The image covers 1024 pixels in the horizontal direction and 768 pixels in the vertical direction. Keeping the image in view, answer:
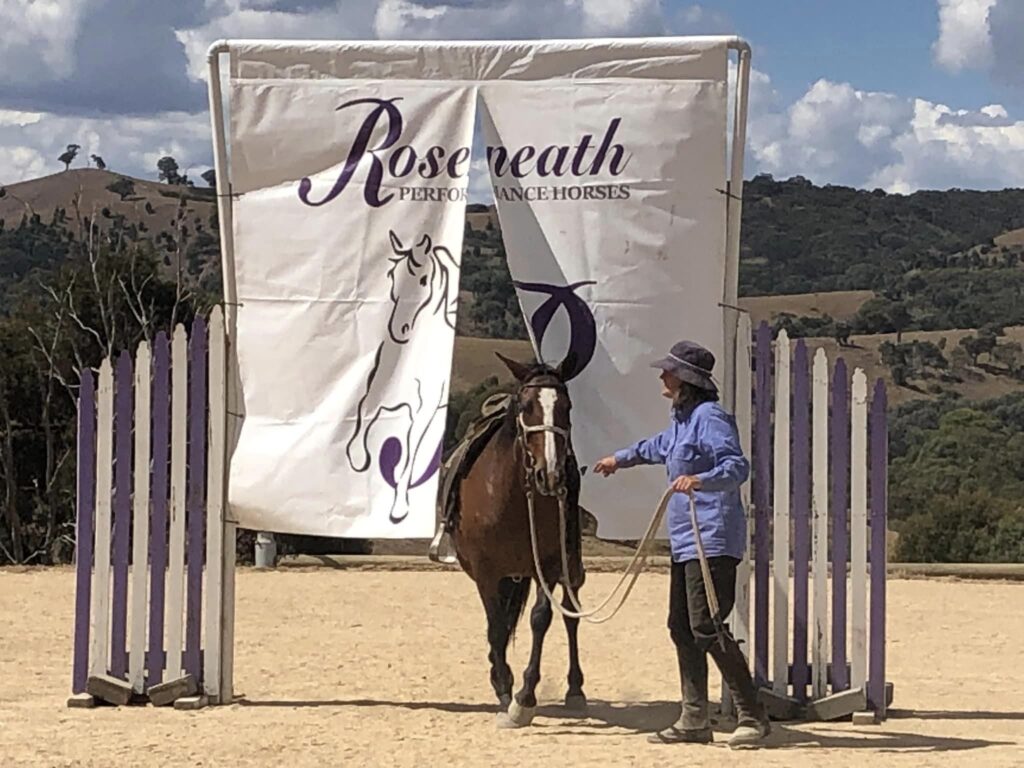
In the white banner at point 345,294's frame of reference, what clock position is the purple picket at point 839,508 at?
The purple picket is roughly at 9 o'clock from the white banner.

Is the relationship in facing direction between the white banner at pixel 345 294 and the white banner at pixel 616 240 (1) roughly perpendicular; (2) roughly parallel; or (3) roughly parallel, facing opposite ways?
roughly parallel

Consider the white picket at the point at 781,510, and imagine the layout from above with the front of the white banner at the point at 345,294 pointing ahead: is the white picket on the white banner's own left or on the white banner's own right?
on the white banner's own left

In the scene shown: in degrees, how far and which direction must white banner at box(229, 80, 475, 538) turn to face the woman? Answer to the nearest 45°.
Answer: approximately 45° to its left

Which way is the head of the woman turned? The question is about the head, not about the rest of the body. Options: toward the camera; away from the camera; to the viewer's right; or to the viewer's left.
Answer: to the viewer's left

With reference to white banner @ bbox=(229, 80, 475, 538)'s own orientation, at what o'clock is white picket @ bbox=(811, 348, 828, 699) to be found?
The white picket is roughly at 9 o'clock from the white banner.

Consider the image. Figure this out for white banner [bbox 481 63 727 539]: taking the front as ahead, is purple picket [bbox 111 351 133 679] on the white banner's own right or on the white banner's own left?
on the white banner's own right

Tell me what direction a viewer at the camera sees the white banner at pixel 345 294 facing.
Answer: facing the viewer

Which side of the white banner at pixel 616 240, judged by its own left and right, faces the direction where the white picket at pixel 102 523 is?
right

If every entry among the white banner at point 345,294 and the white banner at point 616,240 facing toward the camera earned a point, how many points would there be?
2

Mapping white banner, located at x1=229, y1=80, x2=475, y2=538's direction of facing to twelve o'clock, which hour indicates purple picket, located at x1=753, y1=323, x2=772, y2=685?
The purple picket is roughly at 9 o'clock from the white banner.

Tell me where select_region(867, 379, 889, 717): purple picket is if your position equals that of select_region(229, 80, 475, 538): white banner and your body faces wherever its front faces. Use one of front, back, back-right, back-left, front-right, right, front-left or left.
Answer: left
